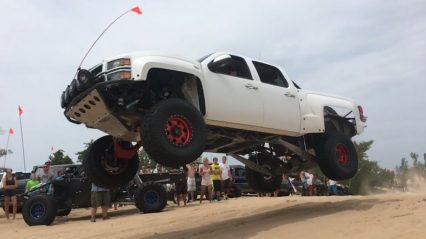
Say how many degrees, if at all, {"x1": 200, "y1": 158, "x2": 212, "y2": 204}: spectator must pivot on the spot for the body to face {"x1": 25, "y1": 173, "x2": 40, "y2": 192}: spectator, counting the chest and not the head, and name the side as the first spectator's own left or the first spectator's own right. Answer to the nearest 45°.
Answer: approximately 90° to the first spectator's own right

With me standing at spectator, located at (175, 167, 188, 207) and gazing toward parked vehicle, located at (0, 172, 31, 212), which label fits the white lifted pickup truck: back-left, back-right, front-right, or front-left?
back-left

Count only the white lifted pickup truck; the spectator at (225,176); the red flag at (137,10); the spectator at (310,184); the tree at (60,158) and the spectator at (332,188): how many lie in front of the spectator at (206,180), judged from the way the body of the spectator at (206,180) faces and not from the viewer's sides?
2

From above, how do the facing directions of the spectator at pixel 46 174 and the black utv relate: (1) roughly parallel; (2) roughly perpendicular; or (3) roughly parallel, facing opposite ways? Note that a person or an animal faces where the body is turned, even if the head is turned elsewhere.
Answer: roughly perpendicular

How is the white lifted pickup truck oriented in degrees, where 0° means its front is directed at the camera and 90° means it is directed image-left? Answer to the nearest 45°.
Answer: approximately 45°

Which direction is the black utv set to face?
to the viewer's left

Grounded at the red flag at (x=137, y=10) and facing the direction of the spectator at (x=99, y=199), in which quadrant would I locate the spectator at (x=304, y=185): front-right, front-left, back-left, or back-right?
front-right

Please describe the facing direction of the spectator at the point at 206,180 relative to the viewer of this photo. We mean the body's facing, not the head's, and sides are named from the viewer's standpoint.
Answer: facing the viewer
